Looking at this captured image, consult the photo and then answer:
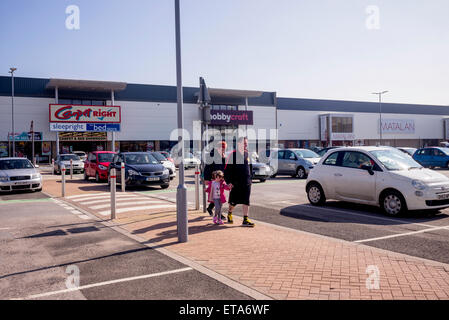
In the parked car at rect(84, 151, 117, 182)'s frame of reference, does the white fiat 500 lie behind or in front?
in front

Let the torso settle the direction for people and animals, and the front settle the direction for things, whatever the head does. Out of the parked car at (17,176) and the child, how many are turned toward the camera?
2

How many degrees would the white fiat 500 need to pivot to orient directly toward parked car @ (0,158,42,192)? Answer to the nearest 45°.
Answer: approximately 135° to its right

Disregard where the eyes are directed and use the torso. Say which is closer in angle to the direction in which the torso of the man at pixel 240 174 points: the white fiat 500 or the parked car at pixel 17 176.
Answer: the white fiat 500

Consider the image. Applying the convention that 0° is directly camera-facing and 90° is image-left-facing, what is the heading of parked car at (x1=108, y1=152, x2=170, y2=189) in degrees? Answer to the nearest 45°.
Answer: approximately 315°

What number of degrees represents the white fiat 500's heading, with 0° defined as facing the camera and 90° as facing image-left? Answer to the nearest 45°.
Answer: approximately 315°

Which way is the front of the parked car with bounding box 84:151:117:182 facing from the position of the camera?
facing the viewer and to the right of the viewer

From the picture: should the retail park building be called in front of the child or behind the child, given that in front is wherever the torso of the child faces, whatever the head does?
behind

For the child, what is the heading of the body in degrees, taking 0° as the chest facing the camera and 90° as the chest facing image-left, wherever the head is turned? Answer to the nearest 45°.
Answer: approximately 0°
